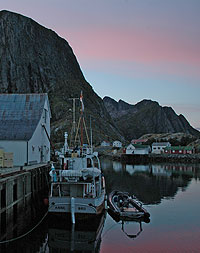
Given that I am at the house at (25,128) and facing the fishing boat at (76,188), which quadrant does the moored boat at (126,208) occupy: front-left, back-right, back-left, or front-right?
front-left

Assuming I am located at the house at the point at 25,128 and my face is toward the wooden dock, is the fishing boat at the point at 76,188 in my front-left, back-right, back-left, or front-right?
front-left

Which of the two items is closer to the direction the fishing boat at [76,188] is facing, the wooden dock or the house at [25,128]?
the house

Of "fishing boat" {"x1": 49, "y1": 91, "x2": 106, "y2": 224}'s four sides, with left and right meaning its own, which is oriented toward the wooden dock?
left

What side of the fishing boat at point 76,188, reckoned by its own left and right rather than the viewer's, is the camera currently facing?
back

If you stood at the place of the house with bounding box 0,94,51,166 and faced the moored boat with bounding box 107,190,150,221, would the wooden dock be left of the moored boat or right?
right

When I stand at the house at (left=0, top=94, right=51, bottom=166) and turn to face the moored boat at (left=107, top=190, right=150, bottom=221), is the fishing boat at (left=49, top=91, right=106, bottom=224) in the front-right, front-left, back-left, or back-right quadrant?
front-right

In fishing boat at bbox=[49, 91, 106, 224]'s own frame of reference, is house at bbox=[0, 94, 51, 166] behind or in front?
in front
